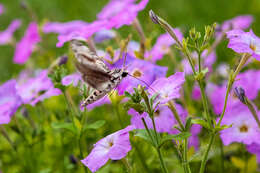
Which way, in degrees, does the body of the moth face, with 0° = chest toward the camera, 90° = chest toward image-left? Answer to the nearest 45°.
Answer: approximately 270°

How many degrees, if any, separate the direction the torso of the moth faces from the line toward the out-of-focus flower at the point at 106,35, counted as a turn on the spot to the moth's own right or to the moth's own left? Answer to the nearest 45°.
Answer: approximately 90° to the moth's own left

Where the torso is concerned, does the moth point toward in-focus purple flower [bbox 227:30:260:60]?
yes

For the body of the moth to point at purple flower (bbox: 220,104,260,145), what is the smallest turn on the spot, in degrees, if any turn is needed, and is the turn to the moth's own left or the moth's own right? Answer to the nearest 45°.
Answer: approximately 45° to the moth's own left
